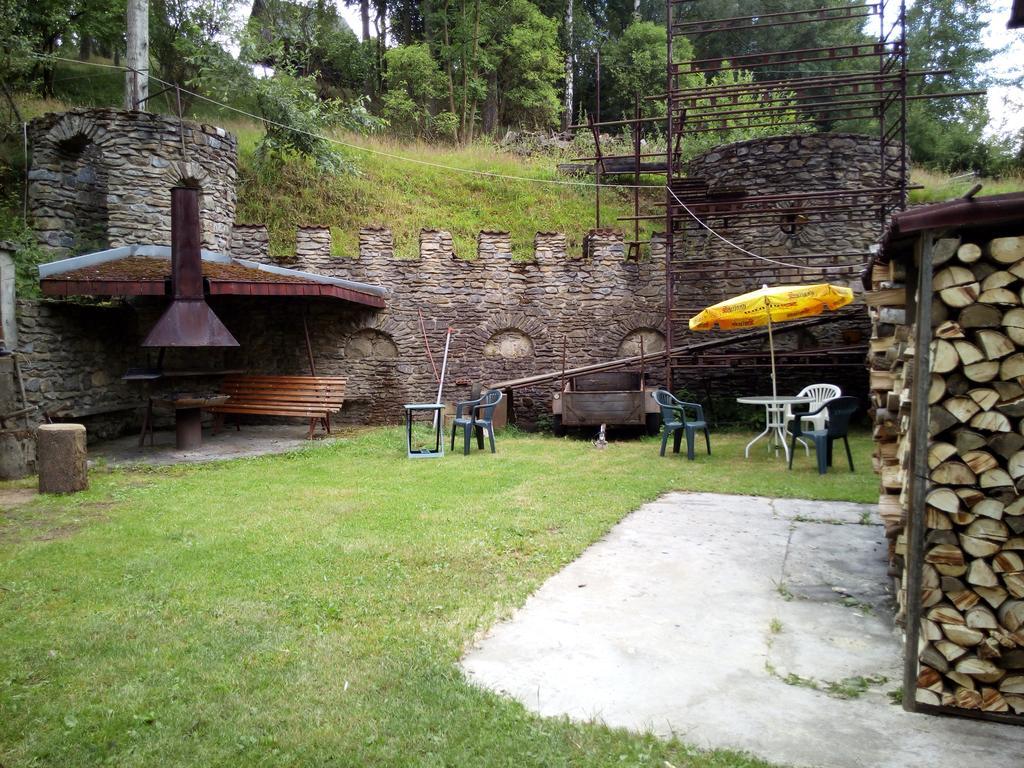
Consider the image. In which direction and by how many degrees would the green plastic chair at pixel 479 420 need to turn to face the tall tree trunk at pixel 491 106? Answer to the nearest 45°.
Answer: approximately 135° to its right

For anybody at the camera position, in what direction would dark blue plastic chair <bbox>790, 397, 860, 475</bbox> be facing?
facing away from the viewer and to the left of the viewer

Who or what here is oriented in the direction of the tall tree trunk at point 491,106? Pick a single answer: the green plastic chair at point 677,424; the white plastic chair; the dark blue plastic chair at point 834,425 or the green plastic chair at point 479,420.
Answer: the dark blue plastic chair at point 834,425

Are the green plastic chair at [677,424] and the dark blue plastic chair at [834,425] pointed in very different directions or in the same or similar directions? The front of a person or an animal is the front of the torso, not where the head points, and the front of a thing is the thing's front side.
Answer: very different directions

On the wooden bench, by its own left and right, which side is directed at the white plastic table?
left

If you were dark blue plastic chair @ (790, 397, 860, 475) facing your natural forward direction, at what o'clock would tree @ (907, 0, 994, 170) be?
The tree is roughly at 2 o'clock from the dark blue plastic chair.

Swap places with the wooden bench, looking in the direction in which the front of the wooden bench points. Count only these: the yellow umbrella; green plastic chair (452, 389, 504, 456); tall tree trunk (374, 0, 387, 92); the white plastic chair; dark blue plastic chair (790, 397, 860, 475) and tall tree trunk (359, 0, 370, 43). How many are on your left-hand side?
4

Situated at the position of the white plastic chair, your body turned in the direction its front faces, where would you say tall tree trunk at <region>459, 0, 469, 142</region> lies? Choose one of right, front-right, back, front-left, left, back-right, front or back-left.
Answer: right

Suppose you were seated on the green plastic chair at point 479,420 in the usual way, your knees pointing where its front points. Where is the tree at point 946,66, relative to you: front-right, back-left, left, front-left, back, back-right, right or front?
back

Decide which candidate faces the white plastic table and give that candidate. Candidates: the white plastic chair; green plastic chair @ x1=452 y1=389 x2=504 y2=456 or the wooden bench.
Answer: the white plastic chair

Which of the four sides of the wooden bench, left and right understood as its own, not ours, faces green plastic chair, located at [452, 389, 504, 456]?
left

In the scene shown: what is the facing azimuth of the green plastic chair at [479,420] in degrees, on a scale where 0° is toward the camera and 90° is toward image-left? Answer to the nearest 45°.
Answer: approximately 45°

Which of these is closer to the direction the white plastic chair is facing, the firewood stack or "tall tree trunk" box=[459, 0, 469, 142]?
the firewood stack
